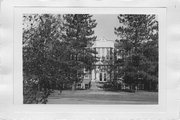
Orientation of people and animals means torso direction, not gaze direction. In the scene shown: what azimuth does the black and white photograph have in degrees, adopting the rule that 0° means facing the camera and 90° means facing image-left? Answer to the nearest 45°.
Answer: approximately 0°
